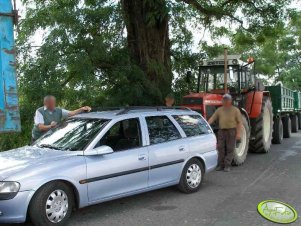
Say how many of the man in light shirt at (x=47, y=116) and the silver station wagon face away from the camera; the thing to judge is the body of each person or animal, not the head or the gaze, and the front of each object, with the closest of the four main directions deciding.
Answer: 0

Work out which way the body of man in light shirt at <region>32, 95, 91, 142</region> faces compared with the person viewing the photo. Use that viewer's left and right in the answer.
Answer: facing the viewer and to the right of the viewer

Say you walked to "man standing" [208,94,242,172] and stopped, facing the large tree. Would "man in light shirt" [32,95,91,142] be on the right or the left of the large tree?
left

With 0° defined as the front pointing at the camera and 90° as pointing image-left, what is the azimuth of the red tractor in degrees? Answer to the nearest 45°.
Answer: approximately 45°

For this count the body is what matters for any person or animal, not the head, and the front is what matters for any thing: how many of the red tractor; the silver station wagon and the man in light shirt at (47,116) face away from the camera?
0

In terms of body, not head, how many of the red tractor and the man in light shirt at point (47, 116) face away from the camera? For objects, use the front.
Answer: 0

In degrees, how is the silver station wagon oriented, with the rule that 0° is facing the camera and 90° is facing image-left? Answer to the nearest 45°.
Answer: approximately 45°

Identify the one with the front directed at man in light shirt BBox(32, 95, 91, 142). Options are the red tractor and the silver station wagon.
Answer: the red tractor

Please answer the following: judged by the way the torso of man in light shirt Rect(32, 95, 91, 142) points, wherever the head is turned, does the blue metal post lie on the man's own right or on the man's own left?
on the man's own right

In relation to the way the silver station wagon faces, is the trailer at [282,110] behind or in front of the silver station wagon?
behind

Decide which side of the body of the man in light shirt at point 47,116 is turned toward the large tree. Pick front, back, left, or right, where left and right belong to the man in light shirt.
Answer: left

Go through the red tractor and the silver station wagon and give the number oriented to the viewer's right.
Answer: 0
